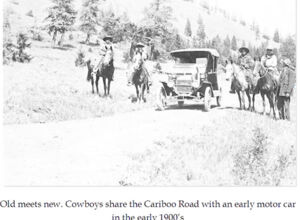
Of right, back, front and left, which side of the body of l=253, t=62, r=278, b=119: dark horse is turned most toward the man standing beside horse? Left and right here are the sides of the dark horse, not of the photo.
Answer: left

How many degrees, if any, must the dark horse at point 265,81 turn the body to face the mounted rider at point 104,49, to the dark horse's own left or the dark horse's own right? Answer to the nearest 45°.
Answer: approximately 45° to the dark horse's own right

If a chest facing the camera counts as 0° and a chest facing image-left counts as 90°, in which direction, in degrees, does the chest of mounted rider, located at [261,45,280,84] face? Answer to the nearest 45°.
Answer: approximately 45°

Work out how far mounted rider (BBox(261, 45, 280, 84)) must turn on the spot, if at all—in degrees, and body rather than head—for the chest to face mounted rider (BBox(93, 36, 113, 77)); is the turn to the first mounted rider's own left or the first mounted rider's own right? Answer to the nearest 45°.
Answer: approximately 45° to the first mounted rider's own right
